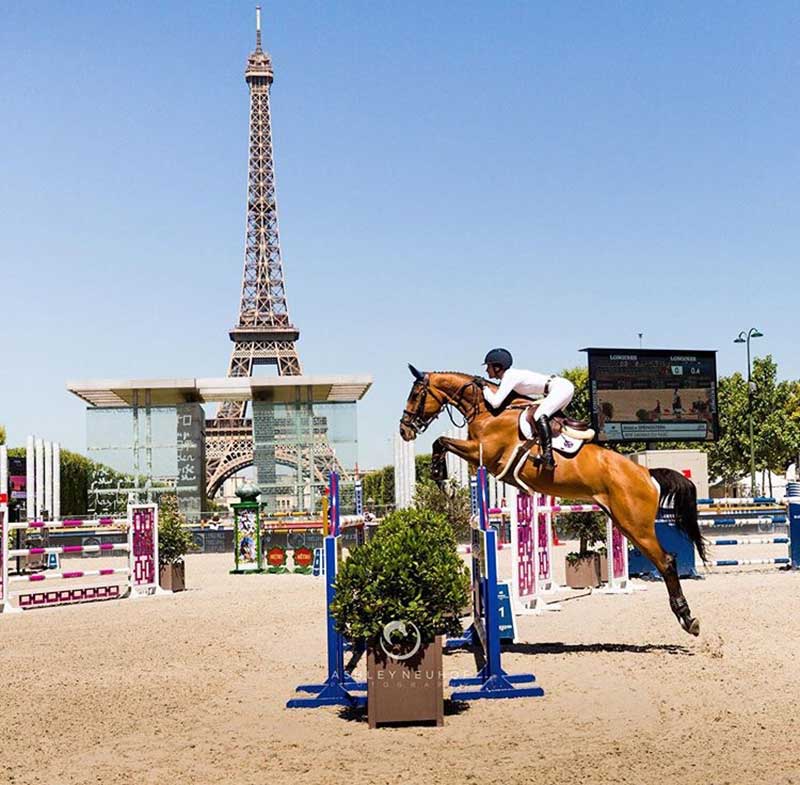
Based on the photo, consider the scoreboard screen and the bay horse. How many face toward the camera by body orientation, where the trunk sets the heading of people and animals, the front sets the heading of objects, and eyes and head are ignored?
1

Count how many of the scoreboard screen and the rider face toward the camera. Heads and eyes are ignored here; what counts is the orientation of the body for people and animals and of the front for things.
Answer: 1

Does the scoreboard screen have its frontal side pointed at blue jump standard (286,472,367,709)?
yes

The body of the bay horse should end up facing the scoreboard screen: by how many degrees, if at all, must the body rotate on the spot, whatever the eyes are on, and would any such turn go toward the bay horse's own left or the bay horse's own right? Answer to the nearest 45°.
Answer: approximately 90° to the bay horse's own right

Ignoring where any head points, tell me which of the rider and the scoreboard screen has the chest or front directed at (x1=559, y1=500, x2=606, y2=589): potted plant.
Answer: the scoreboard screen

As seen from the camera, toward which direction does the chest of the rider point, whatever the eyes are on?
to the viewer's left

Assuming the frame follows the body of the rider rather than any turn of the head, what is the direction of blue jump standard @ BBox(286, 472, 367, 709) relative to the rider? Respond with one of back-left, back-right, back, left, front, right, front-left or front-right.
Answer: front-left

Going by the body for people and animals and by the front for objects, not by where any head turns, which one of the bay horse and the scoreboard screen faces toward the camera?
the scoreboard screen

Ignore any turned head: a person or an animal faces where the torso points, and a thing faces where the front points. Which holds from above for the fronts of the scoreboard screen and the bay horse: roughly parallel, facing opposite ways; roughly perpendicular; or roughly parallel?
roughly perpendicular

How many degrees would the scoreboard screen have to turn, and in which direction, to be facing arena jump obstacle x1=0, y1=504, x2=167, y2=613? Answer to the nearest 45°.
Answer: approximately 45° to its right

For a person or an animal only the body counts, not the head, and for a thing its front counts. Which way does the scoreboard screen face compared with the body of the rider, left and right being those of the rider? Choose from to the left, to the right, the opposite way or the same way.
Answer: to the left

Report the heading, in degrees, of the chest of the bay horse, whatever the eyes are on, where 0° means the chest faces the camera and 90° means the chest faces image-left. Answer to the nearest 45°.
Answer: approximately 90°

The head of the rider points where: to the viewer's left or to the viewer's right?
to the viewer's left

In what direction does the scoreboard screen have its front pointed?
toward the camera
